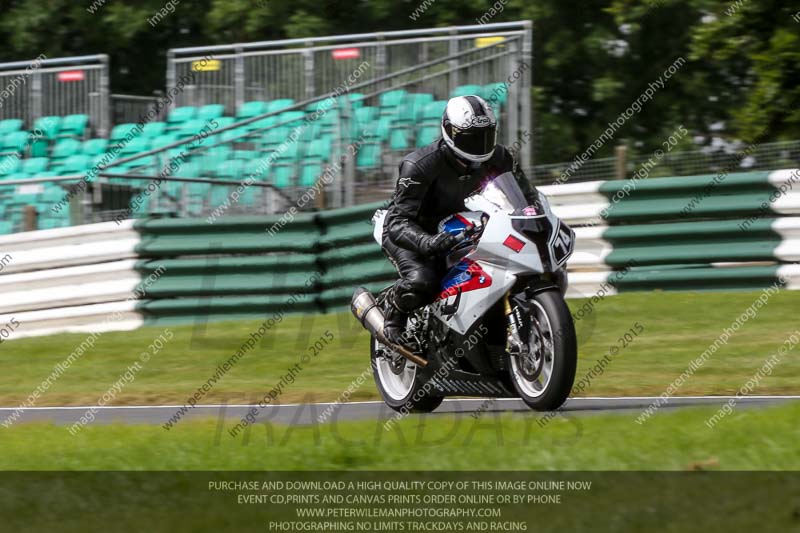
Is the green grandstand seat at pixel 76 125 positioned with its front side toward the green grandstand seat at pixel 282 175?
no

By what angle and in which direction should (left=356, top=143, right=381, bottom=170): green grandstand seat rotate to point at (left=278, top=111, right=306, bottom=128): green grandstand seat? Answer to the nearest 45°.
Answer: approximately 90° to its right

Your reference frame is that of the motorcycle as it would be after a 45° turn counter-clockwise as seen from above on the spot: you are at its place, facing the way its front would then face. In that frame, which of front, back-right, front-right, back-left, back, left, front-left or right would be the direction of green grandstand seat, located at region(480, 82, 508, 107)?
left

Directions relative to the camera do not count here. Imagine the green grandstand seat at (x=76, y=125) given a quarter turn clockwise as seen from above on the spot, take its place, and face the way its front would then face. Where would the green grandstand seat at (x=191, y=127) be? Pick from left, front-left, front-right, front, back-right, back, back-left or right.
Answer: back

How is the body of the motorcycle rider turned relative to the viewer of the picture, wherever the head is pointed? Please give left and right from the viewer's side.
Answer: facing the viewer and to the right of the viewer

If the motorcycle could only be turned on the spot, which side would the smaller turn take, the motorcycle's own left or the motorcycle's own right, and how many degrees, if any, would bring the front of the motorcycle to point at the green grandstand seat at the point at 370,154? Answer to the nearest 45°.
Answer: approximately 135° to the motorcycle's own left

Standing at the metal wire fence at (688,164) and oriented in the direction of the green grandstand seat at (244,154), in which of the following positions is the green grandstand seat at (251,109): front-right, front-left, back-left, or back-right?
front-right

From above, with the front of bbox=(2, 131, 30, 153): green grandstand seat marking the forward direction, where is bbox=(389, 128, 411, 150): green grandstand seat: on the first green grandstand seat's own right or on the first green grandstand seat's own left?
on the first green grandstand seat's own left

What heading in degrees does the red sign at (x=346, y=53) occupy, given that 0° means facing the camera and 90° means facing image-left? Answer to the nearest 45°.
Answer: approximately 0°

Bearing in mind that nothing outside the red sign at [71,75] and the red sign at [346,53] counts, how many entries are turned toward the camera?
2

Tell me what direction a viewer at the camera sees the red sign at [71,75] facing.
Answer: facing the viewer

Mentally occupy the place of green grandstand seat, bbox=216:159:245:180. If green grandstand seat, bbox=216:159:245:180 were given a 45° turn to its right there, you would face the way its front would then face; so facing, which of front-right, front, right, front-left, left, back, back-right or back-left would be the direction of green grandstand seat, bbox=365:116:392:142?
back-left

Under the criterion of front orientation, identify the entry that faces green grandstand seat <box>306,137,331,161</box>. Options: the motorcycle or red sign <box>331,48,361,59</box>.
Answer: the red sign

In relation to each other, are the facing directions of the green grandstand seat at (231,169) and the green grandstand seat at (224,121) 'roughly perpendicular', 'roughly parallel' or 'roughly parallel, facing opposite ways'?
roughly parallel

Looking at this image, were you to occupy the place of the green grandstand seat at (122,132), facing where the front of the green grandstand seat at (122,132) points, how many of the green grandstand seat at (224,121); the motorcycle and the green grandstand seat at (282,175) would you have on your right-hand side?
0
